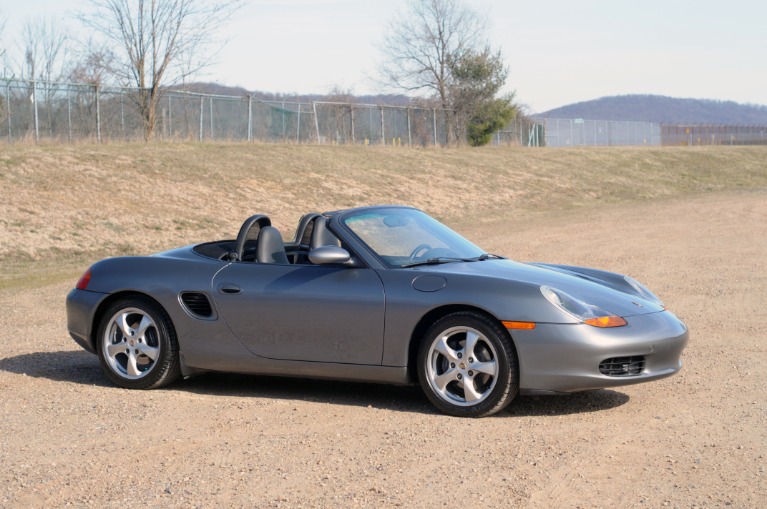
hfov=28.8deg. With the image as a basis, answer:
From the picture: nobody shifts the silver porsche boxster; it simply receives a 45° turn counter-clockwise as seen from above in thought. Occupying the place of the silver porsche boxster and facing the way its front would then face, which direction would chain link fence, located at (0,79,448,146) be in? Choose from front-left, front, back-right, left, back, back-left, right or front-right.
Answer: left

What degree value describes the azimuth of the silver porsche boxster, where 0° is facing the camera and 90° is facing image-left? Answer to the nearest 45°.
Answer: approximately 315°
